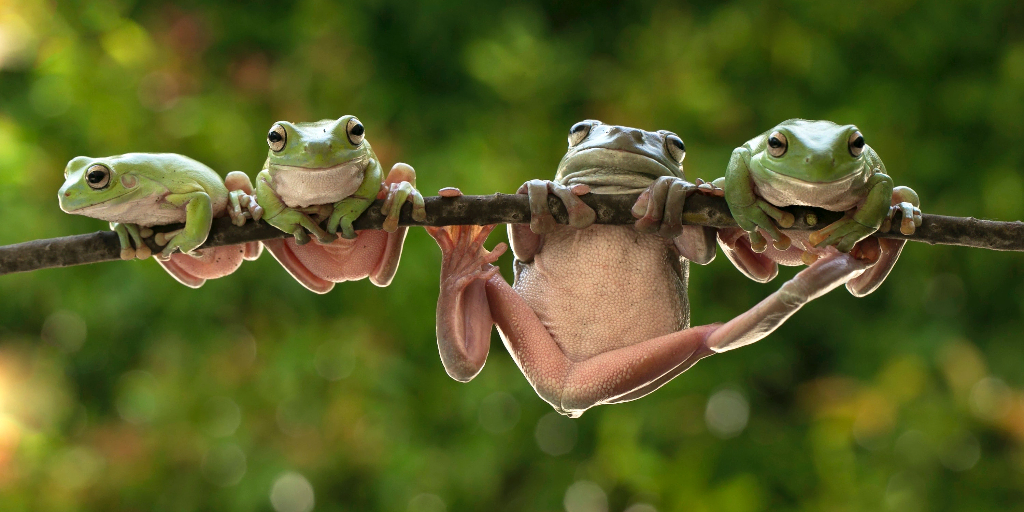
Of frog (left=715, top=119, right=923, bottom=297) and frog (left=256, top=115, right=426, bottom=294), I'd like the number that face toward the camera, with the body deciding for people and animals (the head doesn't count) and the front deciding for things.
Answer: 2

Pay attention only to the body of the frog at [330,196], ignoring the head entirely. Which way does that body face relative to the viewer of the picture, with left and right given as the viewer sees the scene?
facing the viewer

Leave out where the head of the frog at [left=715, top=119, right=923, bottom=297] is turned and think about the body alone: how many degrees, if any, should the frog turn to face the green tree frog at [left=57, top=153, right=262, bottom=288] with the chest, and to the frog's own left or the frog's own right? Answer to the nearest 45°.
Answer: approximately 90° to the frog's own right
